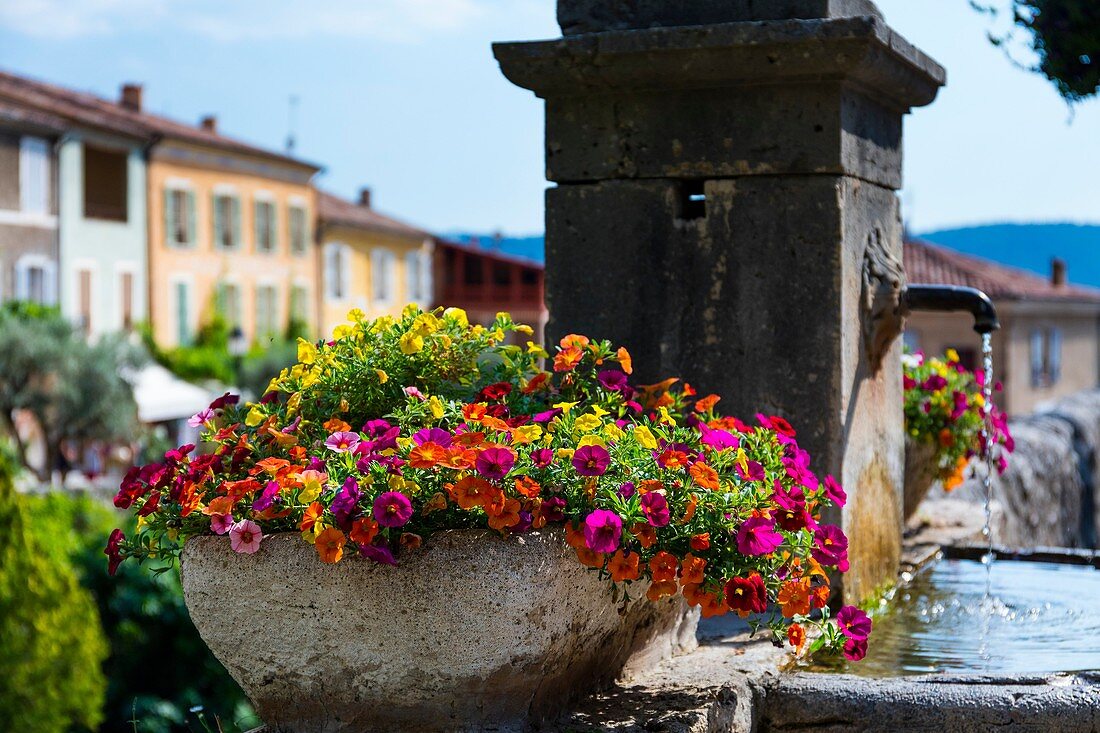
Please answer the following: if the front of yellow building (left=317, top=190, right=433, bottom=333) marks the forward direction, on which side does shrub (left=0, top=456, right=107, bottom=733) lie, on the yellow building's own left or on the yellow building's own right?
on the yellow building's own right

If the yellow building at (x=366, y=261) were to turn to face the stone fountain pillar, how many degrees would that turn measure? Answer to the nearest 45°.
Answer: approximately 45° to its right

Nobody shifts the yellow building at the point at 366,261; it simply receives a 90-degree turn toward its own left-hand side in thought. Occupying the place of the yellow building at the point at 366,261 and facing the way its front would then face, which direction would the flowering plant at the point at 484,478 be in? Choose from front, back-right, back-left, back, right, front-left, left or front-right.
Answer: back-right

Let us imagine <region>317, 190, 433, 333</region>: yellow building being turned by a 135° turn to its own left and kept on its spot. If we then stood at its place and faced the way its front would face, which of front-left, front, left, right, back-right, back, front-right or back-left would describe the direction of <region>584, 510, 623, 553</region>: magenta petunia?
back

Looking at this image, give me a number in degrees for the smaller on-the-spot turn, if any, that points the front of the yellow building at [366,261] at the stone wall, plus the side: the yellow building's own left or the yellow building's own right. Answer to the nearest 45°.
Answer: approximately 45° to the yellow building's own right

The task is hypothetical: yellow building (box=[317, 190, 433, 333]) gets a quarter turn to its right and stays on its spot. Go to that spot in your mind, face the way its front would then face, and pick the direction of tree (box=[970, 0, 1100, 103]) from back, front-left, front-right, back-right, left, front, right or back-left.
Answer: front-left

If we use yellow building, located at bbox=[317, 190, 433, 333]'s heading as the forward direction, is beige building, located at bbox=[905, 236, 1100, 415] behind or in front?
in front

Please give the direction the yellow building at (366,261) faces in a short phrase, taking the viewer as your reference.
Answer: facing the viewer and to the right of the viewer

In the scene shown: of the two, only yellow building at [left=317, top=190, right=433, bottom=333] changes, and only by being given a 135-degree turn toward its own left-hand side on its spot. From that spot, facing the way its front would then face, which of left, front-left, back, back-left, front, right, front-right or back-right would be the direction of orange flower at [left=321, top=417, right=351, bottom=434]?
back

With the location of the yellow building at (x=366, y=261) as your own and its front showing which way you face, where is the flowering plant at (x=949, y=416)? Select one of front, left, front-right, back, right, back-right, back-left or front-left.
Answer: front-right

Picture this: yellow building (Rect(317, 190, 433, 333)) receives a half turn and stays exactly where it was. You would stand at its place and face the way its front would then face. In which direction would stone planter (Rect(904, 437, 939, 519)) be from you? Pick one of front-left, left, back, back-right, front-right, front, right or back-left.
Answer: back-left

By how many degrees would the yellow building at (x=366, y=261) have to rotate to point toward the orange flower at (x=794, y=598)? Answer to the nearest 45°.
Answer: approximately 45° to its right
